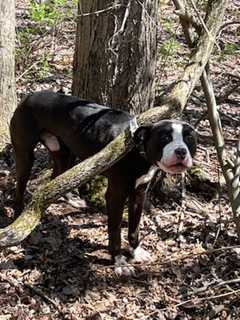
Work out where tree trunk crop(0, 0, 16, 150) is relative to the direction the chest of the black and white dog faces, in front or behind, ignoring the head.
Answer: behind

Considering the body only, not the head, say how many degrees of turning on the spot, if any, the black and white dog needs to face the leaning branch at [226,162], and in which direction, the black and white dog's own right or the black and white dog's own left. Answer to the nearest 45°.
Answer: approximately 45° to the black and white dog's own left

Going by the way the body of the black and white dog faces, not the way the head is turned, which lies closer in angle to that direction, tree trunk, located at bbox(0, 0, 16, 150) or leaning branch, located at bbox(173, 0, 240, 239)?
the leaning branch

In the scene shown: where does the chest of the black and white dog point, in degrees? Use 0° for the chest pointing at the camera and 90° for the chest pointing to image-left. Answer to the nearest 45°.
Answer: approximately 315°
